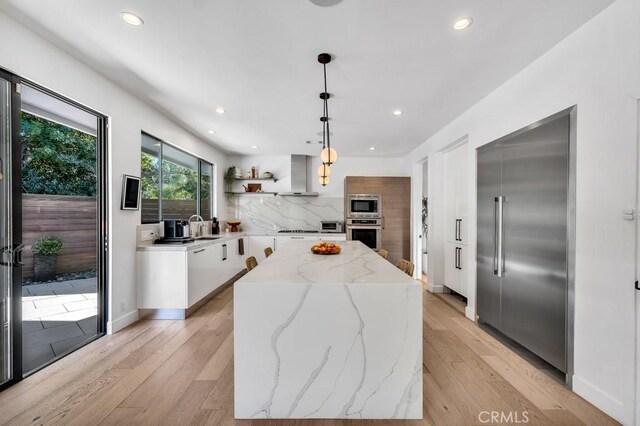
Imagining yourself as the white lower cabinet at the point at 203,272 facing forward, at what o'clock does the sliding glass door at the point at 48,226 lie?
The sliding glass door is roughly at 3 o'clock from the white lower cabinet.

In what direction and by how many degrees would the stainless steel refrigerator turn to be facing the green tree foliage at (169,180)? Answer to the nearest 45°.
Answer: approximately 45° to its right

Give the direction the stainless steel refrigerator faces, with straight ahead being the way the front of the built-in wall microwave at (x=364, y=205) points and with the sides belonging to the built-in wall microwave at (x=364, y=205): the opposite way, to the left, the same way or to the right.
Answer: to the right

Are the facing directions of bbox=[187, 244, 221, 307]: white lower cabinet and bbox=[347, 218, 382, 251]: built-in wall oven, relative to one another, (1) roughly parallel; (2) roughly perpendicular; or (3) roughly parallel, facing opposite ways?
roughly perpendicular

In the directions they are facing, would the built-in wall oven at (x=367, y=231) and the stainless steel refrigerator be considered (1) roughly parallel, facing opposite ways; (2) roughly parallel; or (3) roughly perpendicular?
roughly perpendicular

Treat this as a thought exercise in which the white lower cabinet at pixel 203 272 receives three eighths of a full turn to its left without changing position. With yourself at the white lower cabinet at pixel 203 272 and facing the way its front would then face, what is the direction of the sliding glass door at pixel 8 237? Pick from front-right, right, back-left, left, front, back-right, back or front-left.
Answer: back-left

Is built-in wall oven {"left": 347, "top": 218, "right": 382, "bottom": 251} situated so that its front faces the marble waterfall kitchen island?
yes

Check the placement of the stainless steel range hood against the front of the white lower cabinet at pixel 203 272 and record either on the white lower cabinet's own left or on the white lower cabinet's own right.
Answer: on the white lower cabinet's own left

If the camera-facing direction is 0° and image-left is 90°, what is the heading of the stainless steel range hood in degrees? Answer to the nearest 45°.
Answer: approximately 0°

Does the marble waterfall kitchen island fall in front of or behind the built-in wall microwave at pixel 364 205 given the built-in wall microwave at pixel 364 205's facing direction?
in front

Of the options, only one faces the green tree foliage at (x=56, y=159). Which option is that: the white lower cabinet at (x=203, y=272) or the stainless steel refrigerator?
the stainless steel refrigerator

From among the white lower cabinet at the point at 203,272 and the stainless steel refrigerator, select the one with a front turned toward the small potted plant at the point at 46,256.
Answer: the stainless steel refrigerator
